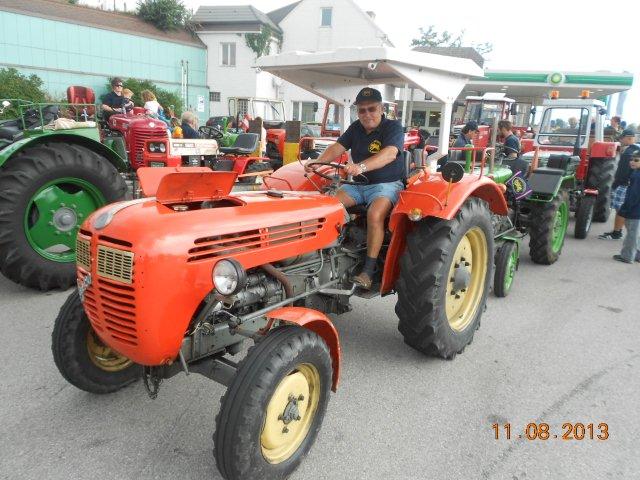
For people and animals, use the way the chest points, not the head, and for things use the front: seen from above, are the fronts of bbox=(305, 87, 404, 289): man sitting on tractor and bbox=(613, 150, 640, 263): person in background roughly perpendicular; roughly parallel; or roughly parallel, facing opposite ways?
roughly perpendicular

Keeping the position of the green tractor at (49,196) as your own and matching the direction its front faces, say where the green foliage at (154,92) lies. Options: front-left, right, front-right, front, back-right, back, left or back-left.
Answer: back-right

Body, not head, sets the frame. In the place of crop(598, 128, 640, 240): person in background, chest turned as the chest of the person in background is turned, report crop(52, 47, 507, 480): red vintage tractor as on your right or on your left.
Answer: on your left

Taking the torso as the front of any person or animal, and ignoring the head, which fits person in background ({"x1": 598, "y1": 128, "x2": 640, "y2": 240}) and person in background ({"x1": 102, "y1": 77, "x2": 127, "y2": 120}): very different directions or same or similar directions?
very different directions

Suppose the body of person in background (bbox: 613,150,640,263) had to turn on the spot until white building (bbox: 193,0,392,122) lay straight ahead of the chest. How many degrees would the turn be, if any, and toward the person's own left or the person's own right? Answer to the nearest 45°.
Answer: approximately 45° to the person's own right

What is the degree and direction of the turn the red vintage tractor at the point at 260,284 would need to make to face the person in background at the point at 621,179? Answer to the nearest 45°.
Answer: approximately 180°

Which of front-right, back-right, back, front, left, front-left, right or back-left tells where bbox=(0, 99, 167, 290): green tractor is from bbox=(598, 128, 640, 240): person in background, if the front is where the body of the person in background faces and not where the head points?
front-left

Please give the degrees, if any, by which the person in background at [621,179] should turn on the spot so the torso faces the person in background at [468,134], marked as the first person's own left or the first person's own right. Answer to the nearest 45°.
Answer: approximately 45° to the first person's own left

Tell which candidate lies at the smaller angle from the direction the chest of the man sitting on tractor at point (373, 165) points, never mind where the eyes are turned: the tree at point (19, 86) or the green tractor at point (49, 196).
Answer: the green tractor

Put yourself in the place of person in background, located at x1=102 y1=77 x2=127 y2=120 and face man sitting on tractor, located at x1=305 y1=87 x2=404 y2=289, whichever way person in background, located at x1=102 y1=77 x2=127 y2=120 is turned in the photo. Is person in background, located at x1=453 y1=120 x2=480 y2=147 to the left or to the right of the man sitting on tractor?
left

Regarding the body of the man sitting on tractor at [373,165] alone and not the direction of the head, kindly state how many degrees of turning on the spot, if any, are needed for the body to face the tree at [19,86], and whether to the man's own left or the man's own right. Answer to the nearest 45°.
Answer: approximately 90° to the man's own right

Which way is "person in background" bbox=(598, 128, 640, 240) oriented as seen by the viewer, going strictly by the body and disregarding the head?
to the viewer's left

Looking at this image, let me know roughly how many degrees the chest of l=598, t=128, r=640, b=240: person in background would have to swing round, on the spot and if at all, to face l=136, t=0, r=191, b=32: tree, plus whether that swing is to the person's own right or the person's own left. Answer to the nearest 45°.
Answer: approximately 45° to the person's own right
